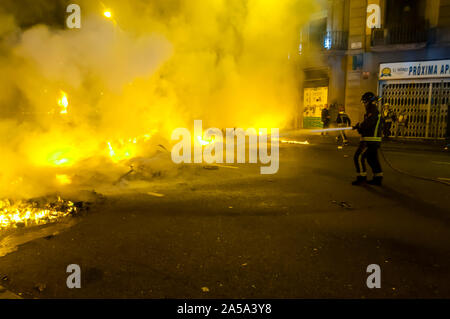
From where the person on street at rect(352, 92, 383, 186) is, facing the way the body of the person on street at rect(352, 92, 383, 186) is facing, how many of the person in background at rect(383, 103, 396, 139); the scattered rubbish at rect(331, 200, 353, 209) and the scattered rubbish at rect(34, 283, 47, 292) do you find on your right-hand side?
1

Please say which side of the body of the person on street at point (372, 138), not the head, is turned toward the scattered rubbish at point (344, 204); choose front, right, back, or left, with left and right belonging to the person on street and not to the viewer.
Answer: left

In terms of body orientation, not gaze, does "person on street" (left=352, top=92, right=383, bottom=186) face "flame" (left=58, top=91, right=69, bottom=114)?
yes

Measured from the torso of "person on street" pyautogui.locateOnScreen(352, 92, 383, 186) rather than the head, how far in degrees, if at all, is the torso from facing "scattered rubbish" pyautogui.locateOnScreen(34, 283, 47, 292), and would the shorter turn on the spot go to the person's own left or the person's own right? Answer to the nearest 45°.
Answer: approximately 45° to the person's own left

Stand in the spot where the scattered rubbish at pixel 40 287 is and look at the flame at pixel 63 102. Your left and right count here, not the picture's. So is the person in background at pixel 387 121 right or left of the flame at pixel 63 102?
right

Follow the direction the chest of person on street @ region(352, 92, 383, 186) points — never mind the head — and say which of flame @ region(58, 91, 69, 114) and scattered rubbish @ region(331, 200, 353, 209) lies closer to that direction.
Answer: the flame

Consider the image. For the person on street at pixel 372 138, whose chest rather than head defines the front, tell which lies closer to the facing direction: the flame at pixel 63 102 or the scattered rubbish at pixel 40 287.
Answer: the flame

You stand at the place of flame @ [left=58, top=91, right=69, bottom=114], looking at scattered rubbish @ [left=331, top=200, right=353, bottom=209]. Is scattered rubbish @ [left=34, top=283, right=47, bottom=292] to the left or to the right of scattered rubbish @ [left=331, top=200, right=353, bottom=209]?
right

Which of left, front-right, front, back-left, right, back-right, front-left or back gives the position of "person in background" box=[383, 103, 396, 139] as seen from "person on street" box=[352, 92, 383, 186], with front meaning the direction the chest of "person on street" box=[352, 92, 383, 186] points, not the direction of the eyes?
right

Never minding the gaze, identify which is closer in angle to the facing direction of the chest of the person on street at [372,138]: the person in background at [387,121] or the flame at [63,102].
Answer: the flame

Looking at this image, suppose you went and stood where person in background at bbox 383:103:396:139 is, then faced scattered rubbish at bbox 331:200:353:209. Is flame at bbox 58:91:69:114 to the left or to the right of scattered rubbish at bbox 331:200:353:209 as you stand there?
right

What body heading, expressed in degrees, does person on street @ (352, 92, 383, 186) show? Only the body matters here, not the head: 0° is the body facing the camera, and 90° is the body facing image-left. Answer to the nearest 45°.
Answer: approximately 90°
